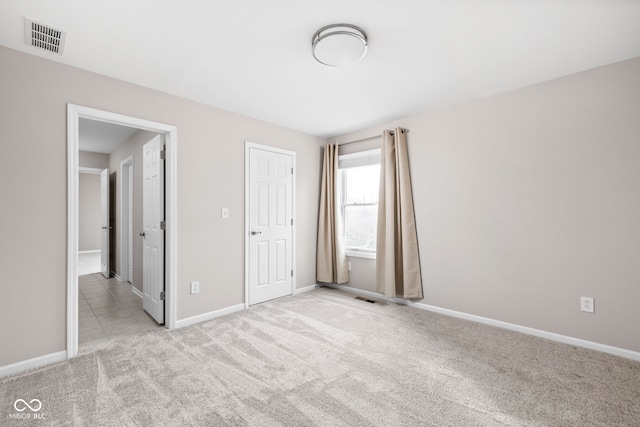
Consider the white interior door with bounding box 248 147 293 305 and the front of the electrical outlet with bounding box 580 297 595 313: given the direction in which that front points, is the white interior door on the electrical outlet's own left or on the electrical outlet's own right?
on the electrical outlet's own right

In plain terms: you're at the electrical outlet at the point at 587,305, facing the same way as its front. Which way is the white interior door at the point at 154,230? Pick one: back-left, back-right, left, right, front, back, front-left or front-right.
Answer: front-right

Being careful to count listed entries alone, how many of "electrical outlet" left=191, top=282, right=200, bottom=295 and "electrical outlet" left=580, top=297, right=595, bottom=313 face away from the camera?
0

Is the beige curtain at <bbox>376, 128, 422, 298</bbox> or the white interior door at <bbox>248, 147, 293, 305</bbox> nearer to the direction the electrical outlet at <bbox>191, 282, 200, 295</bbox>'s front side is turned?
the beige curtain

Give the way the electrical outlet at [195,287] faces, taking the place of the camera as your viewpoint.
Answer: facing the viewer and to the right of the viewer

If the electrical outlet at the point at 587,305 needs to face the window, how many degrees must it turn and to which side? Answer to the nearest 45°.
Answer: approximately 90° to its right

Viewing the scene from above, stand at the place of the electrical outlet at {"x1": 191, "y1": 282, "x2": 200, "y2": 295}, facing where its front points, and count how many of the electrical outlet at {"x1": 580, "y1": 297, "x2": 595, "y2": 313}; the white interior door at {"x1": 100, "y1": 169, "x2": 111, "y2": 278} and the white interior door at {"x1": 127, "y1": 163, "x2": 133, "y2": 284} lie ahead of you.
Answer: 1

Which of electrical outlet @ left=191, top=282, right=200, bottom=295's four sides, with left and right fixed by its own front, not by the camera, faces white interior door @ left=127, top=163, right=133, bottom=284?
back

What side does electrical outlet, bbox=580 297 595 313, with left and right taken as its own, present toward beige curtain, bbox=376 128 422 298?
right

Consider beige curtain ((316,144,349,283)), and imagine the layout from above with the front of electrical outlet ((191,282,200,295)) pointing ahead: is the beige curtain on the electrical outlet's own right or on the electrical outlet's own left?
on the electrical outlet's own left

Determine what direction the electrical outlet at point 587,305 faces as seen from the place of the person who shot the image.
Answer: facing the viewer
